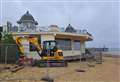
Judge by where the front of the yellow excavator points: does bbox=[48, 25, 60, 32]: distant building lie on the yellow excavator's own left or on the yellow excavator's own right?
on the yellow excavator's own right

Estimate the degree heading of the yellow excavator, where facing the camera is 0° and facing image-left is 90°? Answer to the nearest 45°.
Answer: approximately 90°
